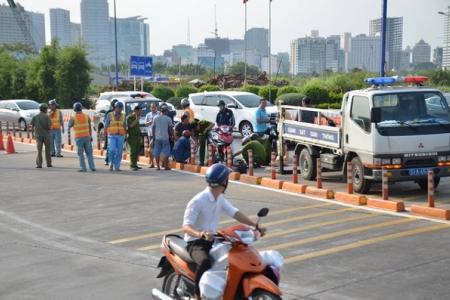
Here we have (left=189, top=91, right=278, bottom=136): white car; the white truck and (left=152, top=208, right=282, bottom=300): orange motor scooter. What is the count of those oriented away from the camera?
0

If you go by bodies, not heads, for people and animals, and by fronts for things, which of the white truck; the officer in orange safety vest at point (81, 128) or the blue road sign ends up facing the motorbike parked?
the blue road sign

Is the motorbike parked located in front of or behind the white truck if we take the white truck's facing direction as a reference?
behind

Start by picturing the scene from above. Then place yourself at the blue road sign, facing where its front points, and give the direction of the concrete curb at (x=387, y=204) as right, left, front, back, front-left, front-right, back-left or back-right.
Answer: front

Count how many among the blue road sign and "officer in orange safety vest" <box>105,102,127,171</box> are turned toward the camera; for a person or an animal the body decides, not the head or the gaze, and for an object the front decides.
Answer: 2

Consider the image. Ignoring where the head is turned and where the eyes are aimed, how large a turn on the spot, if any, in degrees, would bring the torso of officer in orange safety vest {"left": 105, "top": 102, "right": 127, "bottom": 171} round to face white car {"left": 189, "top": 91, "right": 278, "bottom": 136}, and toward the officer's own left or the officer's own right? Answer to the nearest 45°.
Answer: approximately 135° to the officer's own left

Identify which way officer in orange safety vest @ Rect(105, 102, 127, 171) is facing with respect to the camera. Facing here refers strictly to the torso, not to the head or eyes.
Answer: toward the camera

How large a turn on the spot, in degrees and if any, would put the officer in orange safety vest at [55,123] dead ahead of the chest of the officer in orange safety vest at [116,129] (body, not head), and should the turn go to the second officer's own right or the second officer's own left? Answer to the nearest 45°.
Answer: approximately 135° to the second officer's own right

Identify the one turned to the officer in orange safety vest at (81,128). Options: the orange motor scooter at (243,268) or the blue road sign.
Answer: the blue road sign
